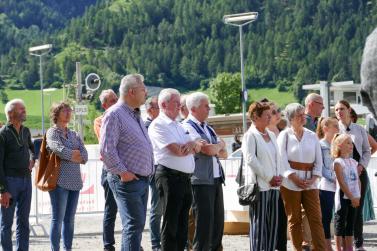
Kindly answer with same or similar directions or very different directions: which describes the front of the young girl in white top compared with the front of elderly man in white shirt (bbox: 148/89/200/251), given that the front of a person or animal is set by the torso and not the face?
same or similar directions

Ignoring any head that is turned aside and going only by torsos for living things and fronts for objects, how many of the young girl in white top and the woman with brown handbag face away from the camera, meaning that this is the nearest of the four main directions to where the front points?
0

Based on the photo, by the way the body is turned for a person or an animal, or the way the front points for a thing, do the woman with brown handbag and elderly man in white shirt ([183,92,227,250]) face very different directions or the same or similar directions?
same or similar directions

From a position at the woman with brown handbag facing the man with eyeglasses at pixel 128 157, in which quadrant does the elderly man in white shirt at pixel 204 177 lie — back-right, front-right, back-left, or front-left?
front-left

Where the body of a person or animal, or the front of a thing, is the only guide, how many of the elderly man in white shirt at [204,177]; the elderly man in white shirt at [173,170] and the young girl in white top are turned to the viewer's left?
0

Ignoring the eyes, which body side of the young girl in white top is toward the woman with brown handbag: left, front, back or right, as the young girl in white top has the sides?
right

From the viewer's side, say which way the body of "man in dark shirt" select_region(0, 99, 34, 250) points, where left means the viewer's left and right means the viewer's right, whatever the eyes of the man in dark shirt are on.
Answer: facing the viewer and to the right of the viewer
